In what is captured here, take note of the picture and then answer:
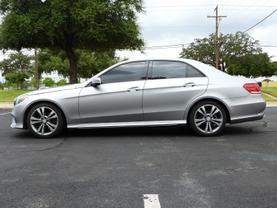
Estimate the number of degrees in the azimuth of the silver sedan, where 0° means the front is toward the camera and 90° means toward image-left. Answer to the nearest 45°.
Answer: approximately 90°

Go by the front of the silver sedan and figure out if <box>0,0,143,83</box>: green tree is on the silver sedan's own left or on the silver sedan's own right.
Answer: on the silver sedan's own right
